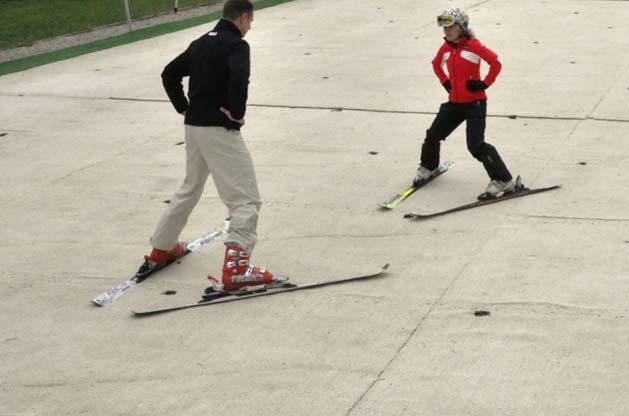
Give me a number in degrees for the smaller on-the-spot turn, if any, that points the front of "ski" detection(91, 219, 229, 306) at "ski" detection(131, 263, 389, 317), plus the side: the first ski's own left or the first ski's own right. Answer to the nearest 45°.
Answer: approximately 90° to the first ski's own right

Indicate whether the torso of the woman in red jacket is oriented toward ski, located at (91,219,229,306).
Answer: yes

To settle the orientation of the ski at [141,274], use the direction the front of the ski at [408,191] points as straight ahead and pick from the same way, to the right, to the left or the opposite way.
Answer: the opposite way

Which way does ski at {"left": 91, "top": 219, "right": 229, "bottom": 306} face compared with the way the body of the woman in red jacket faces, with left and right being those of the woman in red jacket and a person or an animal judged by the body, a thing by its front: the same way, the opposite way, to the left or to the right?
the opposite way

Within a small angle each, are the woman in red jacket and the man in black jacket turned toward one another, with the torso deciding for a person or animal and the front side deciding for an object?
yes

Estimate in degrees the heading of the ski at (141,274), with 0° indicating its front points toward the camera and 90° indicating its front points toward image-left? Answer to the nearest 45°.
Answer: approximately 225°

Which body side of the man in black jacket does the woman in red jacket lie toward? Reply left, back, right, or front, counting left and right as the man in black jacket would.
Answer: front

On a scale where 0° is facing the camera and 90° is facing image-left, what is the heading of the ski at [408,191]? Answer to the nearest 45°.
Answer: approximately 45°

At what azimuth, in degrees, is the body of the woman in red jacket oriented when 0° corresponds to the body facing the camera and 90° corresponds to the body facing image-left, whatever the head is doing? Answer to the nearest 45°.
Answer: approximately 45°

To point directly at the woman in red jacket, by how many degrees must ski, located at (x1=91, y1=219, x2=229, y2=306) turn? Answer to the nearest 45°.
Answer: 0° — it already faces them
